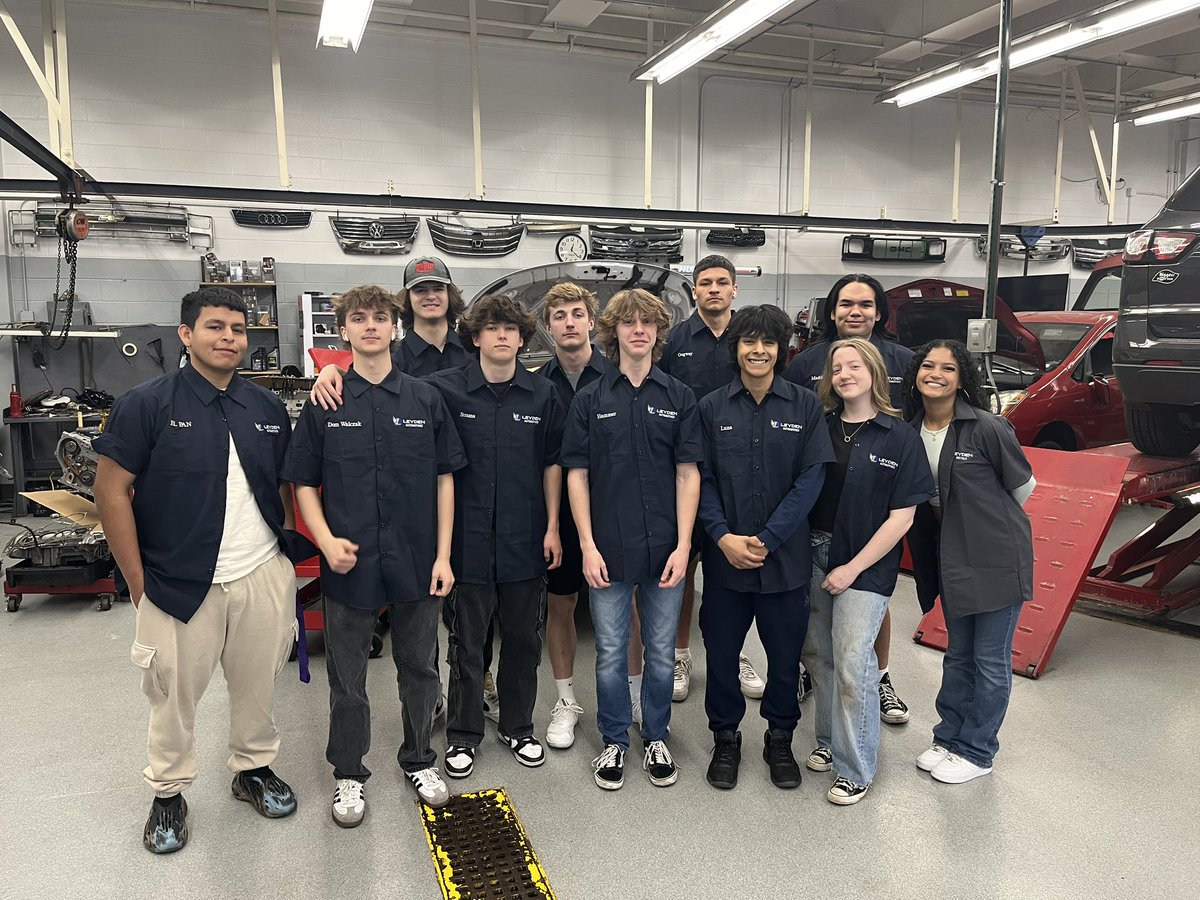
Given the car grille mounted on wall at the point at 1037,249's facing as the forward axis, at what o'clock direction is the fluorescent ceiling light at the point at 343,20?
The fluorescent ceiling light is roughly at 1 o'clock from the car grille mounted on wall.

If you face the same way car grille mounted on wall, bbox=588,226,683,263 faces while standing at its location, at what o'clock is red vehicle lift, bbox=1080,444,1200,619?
The red vehicle lift is roughly at 11 o'clock from the car grille mounted on wall.

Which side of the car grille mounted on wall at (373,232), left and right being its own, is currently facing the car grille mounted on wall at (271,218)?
right

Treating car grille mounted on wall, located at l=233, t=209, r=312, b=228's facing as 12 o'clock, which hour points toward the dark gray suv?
The dark gray suv is roughly at 11 o'clock from the car grille mounted on wall.

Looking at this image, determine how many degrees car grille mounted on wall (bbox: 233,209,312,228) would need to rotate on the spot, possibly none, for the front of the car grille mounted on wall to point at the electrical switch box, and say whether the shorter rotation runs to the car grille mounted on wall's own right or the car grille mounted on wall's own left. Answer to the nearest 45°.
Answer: approximately 45° to the car grille mounted on wall's own left

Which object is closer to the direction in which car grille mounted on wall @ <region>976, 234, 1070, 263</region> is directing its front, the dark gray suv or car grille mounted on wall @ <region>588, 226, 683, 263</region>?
the dark gray suv

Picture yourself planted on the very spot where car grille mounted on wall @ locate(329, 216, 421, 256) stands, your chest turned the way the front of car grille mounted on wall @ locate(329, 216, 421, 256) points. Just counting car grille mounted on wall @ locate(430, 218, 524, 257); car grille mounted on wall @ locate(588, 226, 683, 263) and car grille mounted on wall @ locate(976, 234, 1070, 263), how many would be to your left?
3

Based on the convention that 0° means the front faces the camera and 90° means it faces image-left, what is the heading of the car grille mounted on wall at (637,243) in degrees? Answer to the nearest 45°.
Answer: approximately 0°
